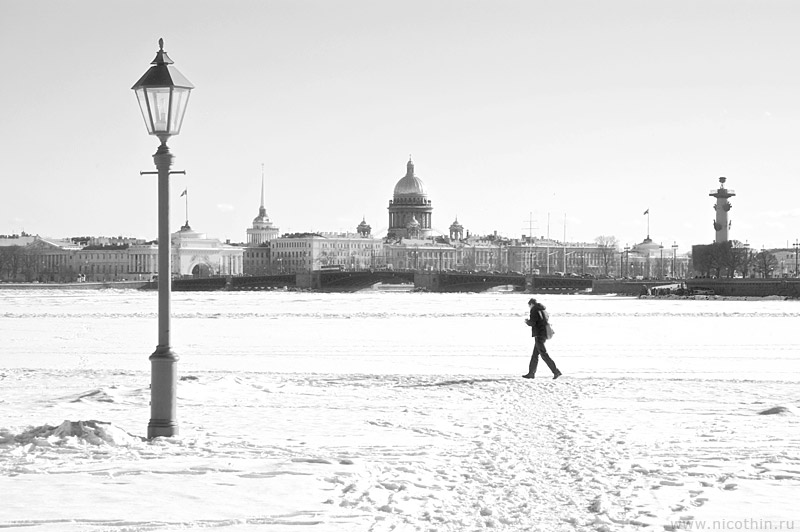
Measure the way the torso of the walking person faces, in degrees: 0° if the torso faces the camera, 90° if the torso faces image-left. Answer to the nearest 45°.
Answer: approximately 90°

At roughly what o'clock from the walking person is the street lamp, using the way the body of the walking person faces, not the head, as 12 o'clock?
The street lamp is roughly at 10 o'clock from the walking person.
